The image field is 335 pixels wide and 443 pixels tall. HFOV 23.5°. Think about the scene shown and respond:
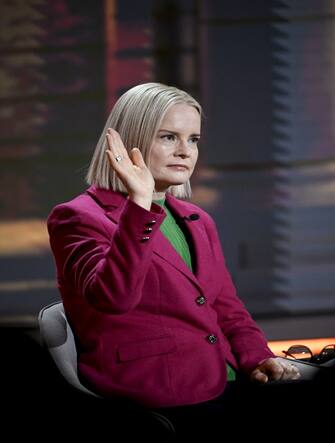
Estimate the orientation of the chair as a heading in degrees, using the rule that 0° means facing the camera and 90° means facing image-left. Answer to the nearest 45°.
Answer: approximately 315°

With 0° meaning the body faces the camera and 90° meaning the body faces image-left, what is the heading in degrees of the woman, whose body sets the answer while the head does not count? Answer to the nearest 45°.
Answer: approximately 315°

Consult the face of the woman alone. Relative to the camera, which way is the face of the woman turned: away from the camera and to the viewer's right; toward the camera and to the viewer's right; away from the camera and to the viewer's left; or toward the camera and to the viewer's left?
toward the camera and to the viewer's right
